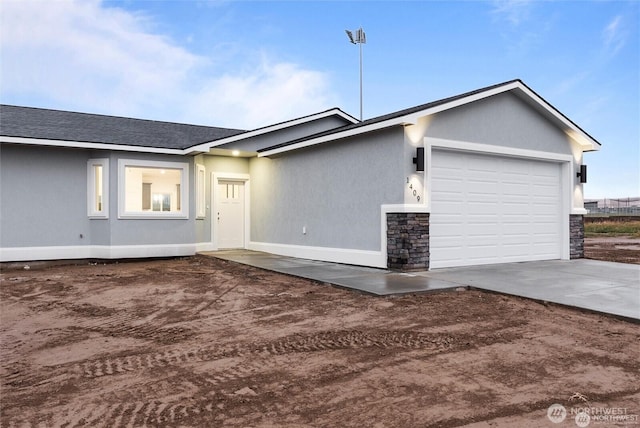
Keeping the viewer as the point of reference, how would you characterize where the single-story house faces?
facing the viewer and to the right of the viewer
